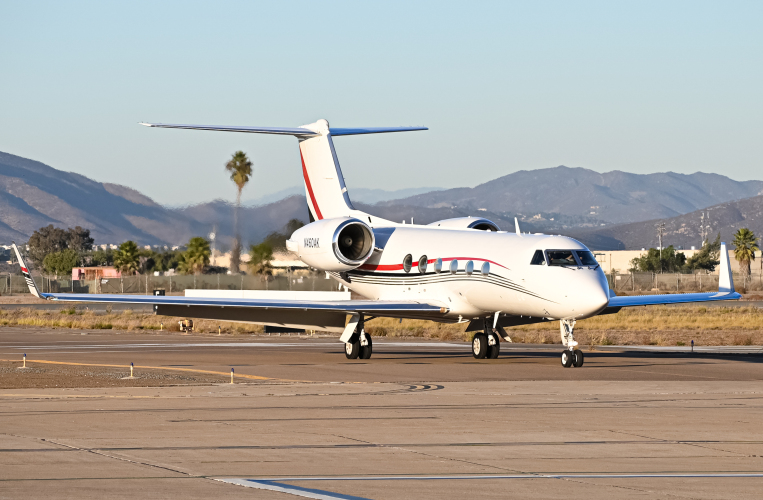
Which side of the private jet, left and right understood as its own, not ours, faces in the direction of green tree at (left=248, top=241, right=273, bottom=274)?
back

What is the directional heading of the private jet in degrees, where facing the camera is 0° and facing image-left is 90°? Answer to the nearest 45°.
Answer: approximately 315°
